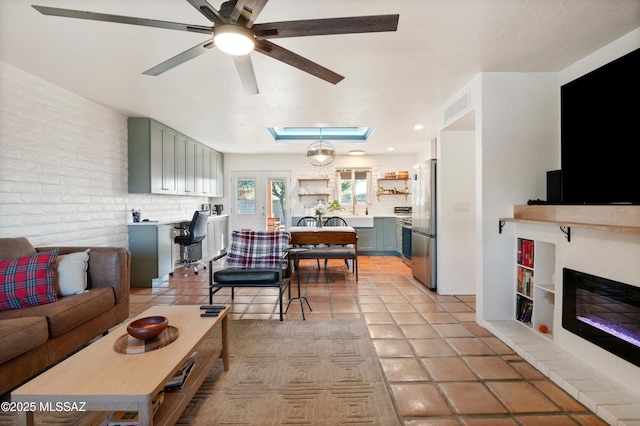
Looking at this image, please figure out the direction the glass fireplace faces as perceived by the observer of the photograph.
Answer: facing the viewer and to the left of the viewer

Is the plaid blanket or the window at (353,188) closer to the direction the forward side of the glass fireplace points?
the plaid blanket

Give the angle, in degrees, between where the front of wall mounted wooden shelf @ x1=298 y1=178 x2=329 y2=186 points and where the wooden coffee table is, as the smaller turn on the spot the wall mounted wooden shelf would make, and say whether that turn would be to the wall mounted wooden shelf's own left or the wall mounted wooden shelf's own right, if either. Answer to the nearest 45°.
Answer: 0° — it already faces it

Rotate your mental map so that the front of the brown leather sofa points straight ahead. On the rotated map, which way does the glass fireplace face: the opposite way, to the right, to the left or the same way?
the opposite way

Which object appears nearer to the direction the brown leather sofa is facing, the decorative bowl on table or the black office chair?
the decorative bowl on table

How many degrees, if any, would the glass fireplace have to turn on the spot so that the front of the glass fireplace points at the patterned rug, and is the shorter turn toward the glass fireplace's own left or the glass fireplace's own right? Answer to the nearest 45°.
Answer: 0° — it already faces it

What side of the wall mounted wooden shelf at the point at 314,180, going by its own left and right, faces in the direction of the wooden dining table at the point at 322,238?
front

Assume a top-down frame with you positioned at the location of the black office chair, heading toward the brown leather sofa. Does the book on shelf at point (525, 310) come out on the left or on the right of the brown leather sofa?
left

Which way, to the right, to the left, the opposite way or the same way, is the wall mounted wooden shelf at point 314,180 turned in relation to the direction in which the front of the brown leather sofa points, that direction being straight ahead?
to the right

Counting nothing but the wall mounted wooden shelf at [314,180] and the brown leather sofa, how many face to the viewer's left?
0

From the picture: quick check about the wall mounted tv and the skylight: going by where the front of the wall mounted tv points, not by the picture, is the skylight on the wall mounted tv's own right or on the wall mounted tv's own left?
on the wall mounted tv's own right
